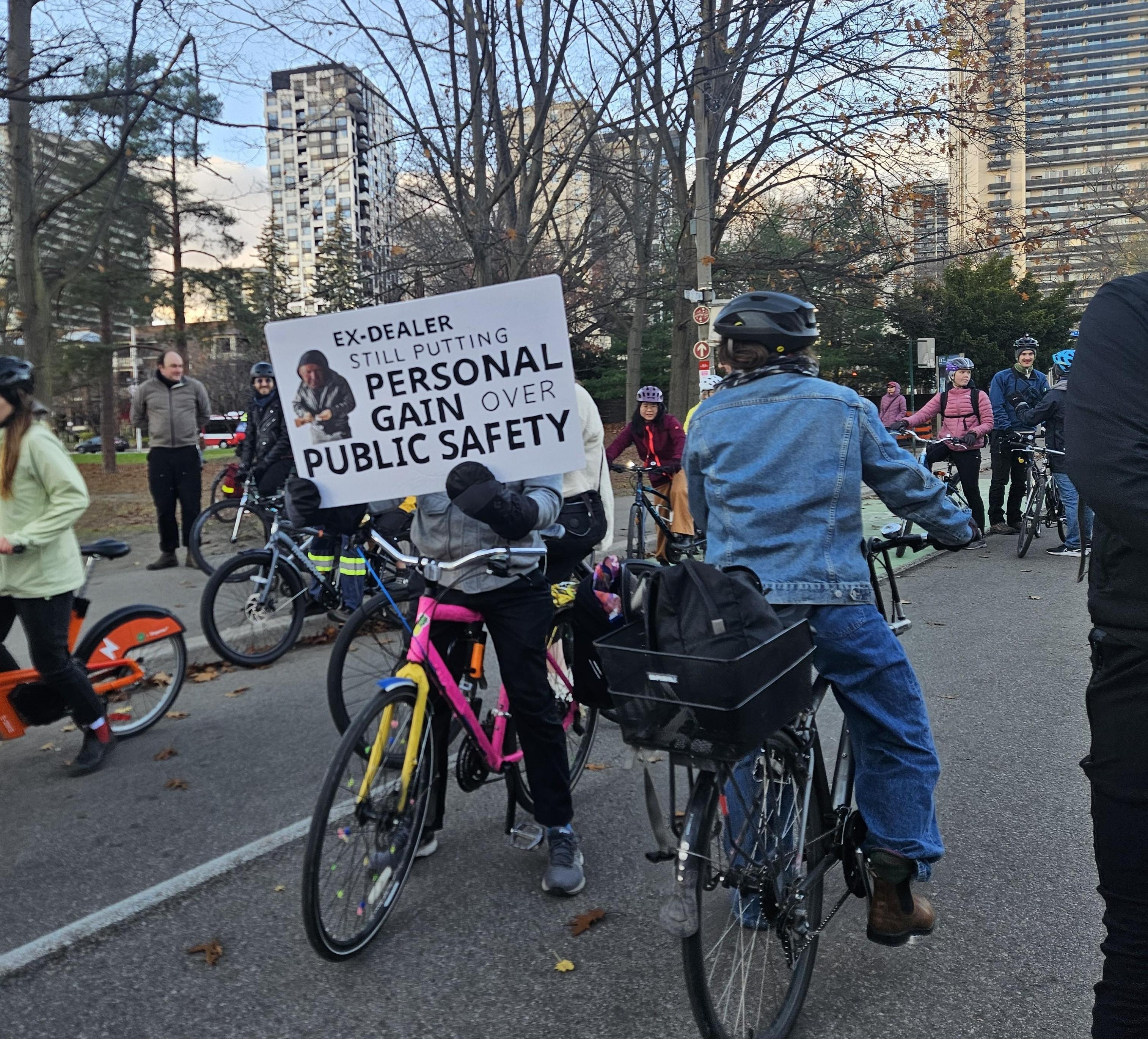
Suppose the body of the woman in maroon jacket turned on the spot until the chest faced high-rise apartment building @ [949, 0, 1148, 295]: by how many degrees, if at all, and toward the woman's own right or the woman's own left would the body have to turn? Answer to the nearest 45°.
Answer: approximately 135° to the woman's own left

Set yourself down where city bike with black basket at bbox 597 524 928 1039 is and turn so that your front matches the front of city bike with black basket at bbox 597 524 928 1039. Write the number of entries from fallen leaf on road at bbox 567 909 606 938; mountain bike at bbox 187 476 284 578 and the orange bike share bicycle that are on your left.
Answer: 3

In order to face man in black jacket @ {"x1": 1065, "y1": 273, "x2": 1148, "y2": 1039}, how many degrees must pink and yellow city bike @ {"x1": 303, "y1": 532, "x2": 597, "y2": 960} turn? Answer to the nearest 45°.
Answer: approximately 90° to its left

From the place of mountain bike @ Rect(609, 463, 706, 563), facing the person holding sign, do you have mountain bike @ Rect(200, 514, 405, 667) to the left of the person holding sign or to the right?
right

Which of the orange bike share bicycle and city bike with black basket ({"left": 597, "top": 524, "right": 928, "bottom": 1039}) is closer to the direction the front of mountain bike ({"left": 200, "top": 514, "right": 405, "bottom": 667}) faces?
the orange bike share bicycle

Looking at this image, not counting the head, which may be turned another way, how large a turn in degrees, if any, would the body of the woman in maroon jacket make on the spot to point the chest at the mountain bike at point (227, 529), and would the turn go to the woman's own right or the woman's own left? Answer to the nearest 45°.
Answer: approximately 90° to the woman's own right

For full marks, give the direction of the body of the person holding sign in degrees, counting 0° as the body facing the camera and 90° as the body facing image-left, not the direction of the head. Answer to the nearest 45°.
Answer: approximately 0°

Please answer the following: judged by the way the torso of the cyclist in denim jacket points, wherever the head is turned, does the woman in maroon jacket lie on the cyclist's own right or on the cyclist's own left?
on the cyclist's own left

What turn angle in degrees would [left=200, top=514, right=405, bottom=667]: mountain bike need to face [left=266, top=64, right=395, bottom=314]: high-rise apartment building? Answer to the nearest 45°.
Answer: approximately 135° to its right

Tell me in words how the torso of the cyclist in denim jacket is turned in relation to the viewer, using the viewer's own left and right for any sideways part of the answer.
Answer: facing away from the viewer and to the right of the viewer

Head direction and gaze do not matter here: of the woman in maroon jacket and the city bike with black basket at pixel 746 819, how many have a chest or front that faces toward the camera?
1
